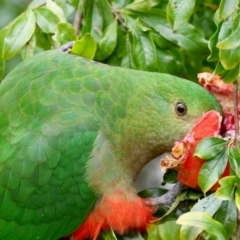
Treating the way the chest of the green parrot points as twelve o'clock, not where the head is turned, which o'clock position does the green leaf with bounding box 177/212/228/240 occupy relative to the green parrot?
The green leaf is roughly at 2 o'clock from the green parrot.

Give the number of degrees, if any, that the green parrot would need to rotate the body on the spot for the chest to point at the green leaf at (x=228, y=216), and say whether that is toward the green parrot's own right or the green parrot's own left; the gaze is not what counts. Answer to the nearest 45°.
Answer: approximately 45° to the green parrot's own right

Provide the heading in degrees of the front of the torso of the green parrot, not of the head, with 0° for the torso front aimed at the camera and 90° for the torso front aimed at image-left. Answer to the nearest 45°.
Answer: approximately 270°
